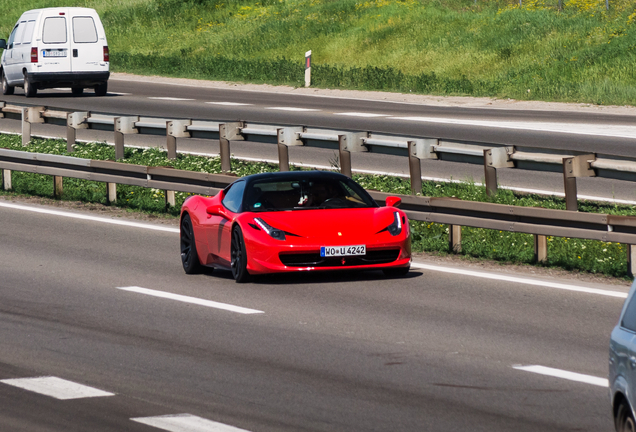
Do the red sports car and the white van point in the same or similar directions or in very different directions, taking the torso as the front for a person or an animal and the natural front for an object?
very different directions

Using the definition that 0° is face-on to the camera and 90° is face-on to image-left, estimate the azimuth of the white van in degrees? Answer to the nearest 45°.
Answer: approximately 180°

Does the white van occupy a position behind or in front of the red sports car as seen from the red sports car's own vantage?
behind

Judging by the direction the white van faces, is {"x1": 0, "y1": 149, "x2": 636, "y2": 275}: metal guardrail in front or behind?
behind

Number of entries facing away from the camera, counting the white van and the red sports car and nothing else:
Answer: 1

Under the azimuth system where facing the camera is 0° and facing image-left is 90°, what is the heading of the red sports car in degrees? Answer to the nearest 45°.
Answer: approximately 0°

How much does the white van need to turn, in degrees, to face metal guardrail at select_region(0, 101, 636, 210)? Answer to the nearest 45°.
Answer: approximately 180°
